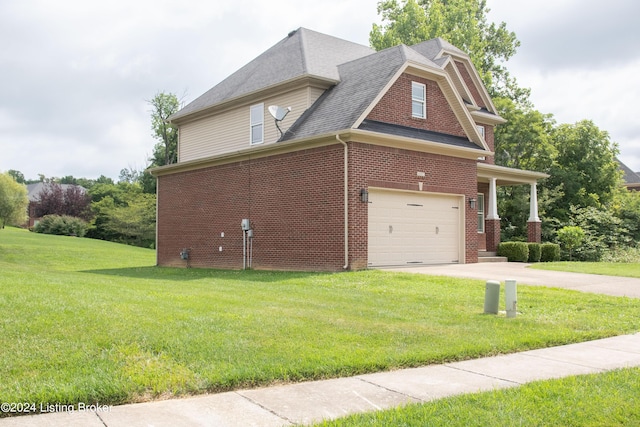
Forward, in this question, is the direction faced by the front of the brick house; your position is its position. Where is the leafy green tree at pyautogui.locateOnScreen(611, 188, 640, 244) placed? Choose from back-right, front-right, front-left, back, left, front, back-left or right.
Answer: left

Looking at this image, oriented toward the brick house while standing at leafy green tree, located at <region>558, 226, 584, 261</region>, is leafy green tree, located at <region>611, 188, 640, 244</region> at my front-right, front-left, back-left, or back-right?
back-right

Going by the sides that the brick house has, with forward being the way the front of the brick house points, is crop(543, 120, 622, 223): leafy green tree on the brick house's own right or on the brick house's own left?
on the brick house's own left

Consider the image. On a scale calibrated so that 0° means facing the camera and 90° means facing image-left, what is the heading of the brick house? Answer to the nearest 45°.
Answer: approximately 315°

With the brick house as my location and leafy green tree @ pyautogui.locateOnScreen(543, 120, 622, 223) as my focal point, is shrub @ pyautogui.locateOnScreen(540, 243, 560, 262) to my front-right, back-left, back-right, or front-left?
front-right

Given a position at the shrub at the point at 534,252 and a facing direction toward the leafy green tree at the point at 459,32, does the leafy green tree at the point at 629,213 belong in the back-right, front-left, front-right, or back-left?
front-right

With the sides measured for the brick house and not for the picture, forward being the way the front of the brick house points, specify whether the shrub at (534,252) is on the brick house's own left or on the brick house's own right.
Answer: on the brick house's own left

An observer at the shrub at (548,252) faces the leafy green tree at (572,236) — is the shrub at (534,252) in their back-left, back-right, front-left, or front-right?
back-left

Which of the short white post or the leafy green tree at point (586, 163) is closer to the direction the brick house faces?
the short white post

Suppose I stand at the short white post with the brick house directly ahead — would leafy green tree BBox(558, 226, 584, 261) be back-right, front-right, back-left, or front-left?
front-right

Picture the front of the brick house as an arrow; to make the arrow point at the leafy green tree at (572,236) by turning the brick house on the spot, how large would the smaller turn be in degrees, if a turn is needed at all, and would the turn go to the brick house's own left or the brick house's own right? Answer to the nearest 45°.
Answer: approximately 90° to the brick house's own left
